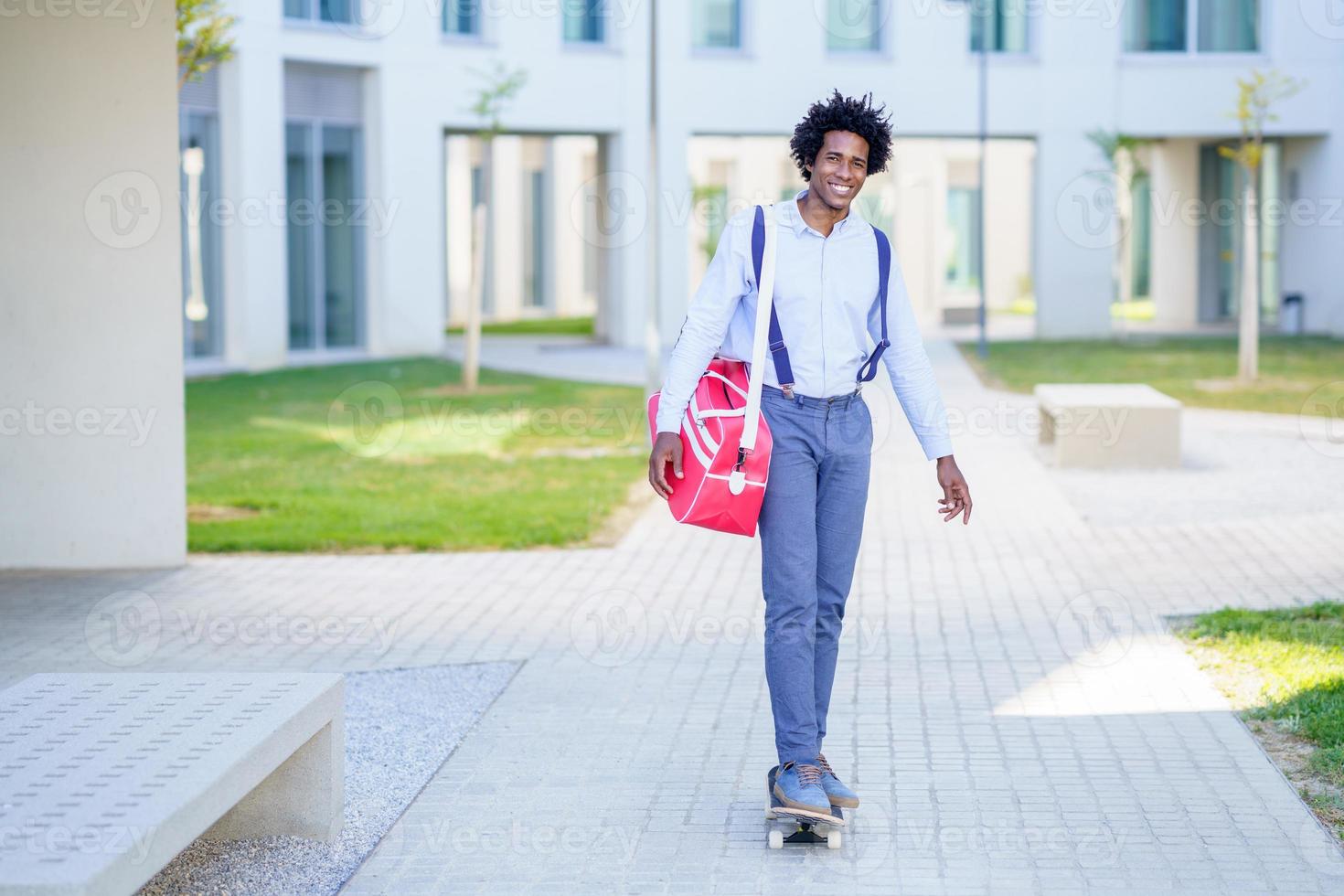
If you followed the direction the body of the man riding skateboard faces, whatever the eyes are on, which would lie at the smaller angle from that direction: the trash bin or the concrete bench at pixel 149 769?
the concrete bench

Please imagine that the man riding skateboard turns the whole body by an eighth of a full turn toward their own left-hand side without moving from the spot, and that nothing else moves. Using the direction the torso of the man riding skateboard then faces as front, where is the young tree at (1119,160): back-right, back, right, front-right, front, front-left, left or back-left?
back-left

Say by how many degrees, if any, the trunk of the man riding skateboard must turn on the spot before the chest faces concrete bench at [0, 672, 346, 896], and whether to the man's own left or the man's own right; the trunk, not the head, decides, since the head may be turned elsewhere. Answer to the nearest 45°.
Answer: approximately 45° to the man's own right

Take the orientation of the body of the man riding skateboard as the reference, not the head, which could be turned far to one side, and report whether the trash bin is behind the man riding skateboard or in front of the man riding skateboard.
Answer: behind

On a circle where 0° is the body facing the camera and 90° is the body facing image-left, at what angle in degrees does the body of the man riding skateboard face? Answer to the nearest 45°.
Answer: approximately 0°

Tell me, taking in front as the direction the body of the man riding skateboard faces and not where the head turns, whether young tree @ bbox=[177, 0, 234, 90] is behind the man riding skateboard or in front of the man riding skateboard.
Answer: behind

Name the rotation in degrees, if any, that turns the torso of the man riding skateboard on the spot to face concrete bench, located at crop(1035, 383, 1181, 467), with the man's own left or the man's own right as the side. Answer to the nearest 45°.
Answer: approximately 180°

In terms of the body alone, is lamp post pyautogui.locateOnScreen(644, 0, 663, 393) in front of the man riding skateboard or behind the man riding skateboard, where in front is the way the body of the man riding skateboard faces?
behind
